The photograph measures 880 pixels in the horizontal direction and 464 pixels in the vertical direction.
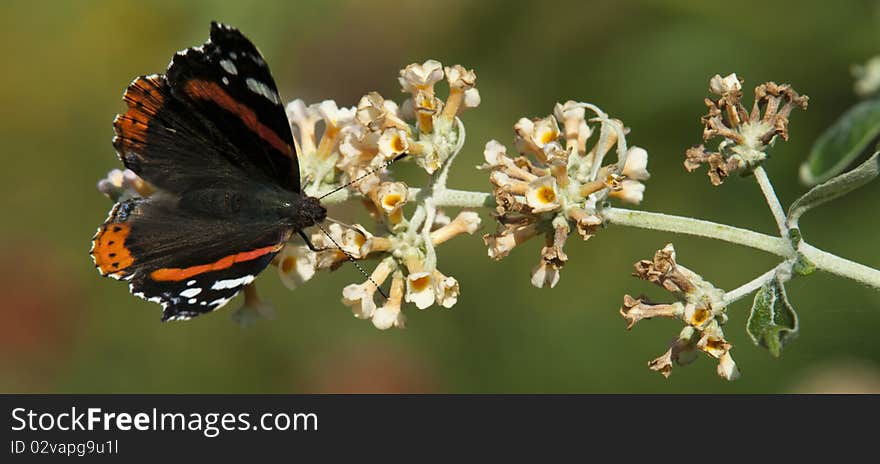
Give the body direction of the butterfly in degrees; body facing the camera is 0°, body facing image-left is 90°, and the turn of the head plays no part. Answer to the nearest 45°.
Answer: approximately 270°
